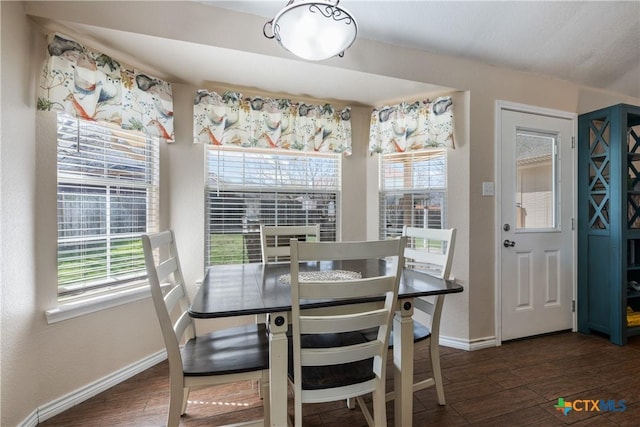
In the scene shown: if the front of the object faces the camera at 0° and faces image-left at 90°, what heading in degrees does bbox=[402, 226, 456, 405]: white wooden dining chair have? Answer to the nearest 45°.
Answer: approximately 45°

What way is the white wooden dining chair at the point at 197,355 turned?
to the viewer's right

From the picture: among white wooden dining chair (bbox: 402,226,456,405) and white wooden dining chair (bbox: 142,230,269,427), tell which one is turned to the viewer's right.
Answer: white wooden dining chair (bbox: 142,230,269,427)

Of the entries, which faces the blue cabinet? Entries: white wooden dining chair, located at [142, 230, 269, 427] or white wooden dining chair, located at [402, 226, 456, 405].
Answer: white wooden dining chair, located at [142, 230, 269, 427]

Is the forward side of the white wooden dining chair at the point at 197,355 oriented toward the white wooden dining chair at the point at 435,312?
yes

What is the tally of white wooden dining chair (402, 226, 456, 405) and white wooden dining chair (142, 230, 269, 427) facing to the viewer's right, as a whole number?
1

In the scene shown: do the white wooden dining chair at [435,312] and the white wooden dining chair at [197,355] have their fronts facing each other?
yes

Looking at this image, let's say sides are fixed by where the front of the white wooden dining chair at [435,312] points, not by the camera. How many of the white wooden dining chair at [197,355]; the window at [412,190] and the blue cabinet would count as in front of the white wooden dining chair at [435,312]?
1

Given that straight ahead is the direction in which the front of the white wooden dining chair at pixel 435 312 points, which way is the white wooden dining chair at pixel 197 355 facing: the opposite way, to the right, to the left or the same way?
the opposite way
